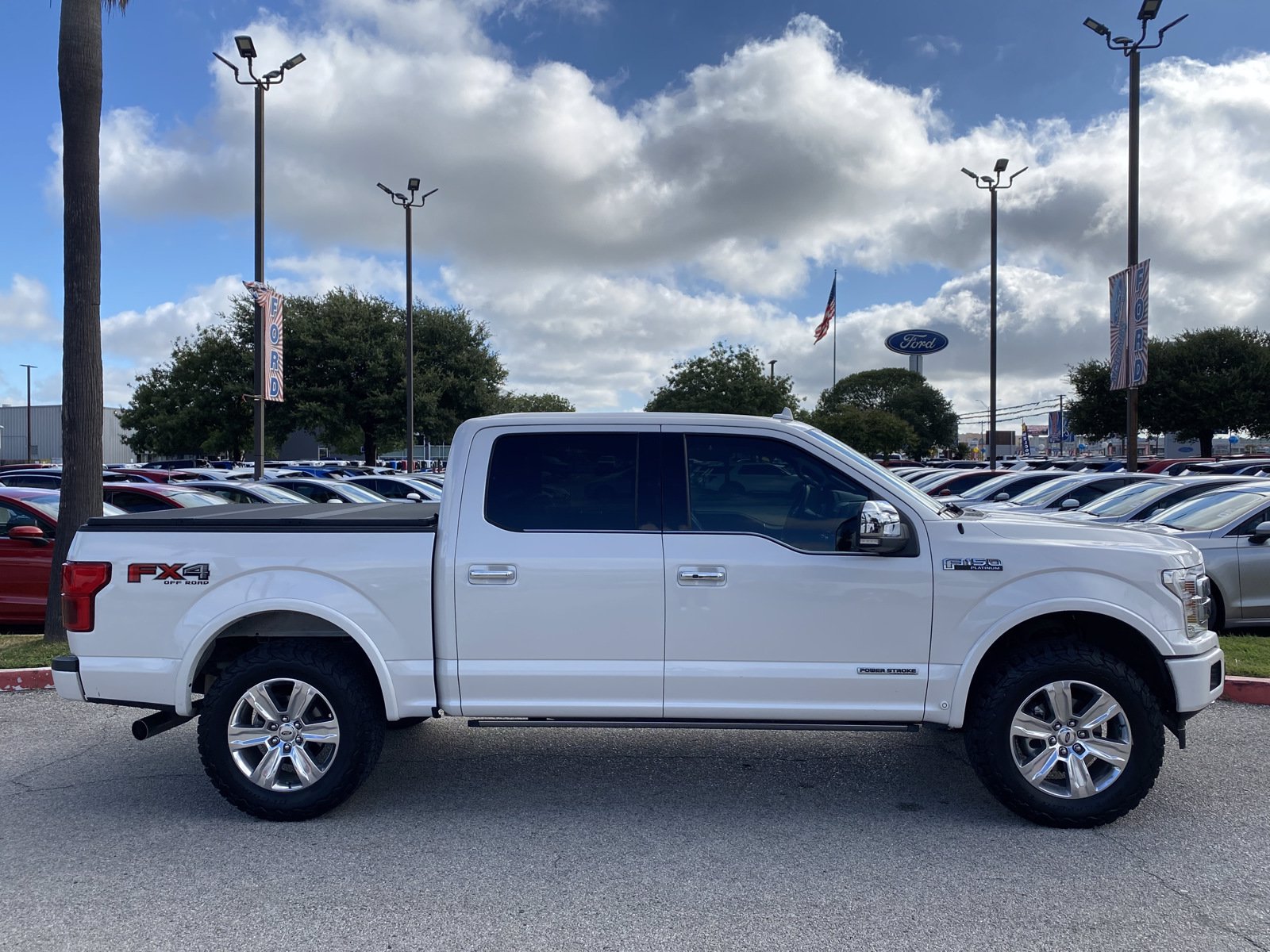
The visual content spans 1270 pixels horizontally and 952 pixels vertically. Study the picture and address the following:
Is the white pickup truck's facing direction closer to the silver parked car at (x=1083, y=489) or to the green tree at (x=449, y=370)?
the silver parked car

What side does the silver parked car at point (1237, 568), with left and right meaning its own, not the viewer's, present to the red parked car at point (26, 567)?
front

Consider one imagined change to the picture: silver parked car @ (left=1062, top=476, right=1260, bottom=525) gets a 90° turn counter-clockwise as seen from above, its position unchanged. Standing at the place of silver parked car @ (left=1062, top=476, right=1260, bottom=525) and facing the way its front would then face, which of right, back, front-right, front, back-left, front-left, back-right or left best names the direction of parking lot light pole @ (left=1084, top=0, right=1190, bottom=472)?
back-left

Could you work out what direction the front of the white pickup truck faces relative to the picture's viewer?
facing to the right of the viewer

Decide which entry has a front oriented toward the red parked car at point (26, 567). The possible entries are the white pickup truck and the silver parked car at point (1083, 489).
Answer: the silver parked car

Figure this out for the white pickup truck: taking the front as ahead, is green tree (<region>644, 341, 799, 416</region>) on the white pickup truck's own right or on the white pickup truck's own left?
on the white pickup truck's own left

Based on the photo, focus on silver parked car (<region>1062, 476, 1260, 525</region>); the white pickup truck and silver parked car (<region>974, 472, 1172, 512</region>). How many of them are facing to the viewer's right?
1

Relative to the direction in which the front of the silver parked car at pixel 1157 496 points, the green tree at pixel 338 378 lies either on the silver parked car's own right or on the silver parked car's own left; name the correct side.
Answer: on the silver parked car's own right

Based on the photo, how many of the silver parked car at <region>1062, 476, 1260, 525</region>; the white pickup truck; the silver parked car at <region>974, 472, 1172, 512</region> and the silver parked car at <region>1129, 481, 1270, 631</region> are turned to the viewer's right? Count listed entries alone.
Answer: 1

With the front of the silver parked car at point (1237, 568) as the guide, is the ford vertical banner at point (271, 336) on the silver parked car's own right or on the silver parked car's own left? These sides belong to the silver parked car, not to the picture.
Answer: on the silver parked car's own right

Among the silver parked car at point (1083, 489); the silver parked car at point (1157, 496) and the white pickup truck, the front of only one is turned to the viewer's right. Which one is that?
the white pickup truck

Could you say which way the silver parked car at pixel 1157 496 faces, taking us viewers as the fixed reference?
facing the viewer and to the left of the viewer

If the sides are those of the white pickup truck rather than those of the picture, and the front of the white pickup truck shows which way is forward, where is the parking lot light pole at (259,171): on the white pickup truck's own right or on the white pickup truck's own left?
on the white pickup truck's own left
